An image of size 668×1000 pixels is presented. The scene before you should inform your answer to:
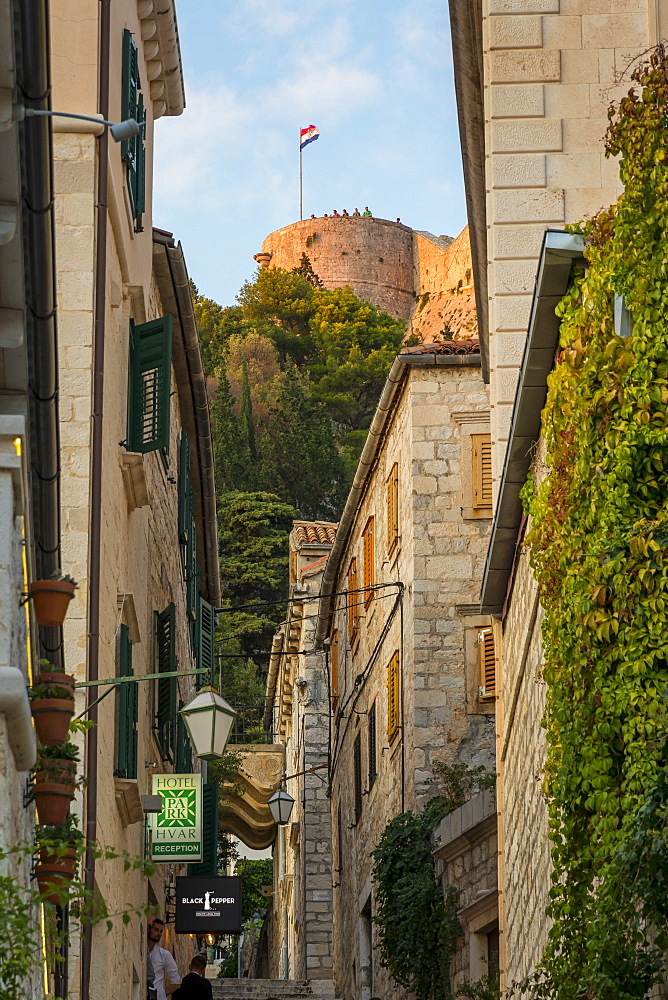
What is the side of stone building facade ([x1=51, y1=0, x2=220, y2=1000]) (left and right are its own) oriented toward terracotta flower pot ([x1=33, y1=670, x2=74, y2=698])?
right

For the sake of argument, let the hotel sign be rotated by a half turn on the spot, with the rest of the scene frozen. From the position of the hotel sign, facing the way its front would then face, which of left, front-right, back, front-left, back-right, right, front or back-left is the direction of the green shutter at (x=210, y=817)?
front

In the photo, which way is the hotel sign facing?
toward the camera

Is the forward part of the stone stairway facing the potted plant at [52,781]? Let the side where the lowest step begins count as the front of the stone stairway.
yes

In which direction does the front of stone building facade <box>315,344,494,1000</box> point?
to the viewer's left

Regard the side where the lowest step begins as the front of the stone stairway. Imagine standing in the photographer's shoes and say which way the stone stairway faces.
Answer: facing the viewer

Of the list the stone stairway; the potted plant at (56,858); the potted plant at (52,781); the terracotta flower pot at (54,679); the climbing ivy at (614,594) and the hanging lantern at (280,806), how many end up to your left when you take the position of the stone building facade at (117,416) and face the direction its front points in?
2

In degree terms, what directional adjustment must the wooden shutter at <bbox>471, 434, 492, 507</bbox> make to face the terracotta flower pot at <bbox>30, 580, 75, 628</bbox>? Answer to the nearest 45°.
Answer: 0° — it already faces it

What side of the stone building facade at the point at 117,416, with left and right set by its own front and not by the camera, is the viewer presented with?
right

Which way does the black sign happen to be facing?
toward the camera

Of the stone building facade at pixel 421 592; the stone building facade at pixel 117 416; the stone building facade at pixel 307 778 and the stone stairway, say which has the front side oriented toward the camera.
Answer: the stone stairway

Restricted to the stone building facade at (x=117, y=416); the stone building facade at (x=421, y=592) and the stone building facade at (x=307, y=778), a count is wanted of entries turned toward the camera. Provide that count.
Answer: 0

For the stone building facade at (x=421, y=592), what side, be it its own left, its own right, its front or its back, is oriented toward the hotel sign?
left
